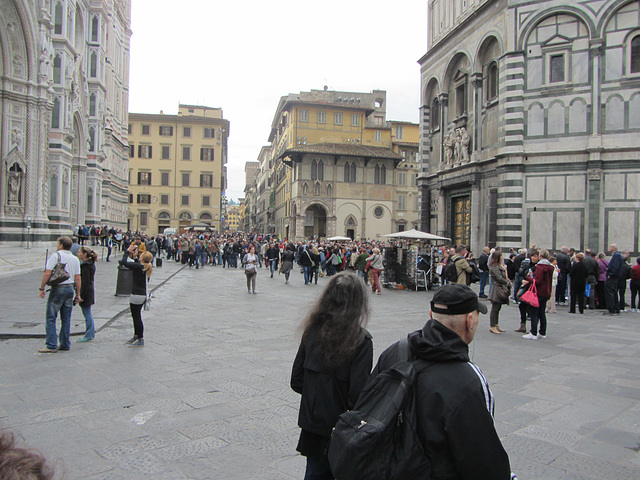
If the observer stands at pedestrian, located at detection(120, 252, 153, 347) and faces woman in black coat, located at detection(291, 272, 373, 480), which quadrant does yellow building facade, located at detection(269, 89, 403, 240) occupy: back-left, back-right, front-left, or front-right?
back-left

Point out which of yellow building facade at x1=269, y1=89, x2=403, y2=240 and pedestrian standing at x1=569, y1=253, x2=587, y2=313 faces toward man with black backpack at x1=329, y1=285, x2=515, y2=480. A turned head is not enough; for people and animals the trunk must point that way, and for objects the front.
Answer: the yellow building facade

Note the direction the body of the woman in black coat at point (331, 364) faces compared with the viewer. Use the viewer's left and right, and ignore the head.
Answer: facing away from the viewer

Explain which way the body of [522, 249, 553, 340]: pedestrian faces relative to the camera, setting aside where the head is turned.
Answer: to the viewer's left

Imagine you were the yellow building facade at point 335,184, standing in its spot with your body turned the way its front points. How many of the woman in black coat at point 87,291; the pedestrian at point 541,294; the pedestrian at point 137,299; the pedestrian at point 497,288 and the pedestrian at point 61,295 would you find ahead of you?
5

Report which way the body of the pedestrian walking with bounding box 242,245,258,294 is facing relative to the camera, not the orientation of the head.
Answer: toward the camera

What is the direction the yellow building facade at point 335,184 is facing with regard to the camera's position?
facing the viewer

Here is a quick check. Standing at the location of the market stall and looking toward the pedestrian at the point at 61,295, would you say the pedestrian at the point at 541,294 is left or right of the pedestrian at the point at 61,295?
left

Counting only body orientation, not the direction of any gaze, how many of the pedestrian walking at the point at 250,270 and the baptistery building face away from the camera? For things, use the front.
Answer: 0

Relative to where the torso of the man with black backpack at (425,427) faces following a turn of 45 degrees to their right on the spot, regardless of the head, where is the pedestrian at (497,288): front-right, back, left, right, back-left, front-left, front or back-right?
left

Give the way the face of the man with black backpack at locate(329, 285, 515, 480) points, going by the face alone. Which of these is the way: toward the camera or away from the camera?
away from the camera

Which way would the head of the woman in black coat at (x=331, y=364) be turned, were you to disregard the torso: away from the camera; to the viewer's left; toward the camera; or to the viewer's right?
away from the camera

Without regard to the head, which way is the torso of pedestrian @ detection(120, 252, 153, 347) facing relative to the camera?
to the viewer's left

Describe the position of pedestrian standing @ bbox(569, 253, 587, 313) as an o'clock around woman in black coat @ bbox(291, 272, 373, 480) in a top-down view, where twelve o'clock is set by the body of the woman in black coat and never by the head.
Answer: The pedestrian standing is roughly at 1 o'clock from the woman in black coat.

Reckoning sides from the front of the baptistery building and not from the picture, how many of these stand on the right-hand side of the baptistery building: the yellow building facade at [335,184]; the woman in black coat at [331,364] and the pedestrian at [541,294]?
1

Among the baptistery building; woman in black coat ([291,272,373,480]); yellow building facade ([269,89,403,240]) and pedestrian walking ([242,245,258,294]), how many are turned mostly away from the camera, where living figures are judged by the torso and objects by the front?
1
